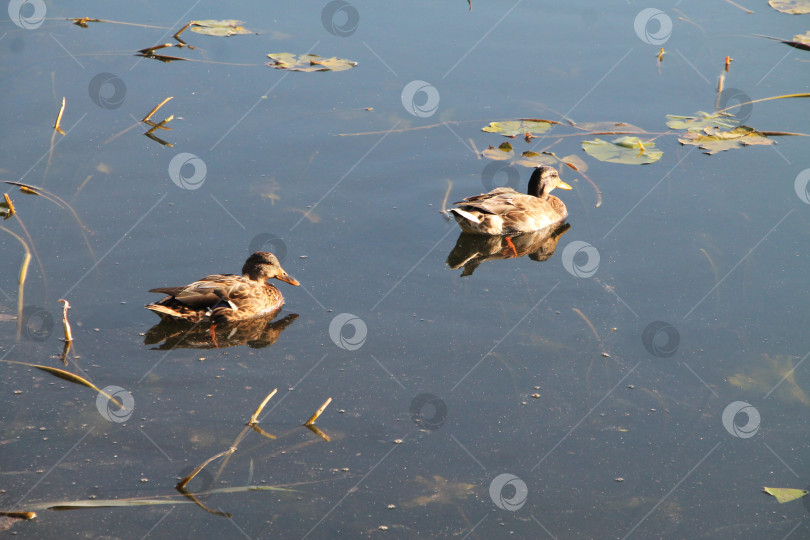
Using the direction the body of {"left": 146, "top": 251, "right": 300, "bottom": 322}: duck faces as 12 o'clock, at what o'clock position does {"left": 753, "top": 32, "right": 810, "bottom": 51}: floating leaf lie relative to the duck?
The floating leaf is roughly at 11 o'clock from the duck.

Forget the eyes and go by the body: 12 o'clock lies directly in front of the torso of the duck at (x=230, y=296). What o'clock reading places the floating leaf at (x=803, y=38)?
The floating leaf is roughly at 11 o'clock from the duck.

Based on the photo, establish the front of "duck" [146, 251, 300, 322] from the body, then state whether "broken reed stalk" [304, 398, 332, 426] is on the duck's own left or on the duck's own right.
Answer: on the duck's own right

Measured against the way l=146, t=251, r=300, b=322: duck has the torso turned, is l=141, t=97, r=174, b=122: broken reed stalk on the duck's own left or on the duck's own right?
on the duck's own left

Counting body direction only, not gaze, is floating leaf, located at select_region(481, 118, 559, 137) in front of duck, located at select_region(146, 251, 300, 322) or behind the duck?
in front

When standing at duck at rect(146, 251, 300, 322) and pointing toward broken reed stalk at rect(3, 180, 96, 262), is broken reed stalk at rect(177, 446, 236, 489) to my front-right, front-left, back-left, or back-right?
back-left

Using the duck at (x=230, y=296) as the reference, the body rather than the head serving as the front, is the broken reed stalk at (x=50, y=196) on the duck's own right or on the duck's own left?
on the duck's own left

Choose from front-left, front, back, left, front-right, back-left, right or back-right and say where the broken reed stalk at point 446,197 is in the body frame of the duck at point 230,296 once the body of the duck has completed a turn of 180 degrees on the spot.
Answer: back-right

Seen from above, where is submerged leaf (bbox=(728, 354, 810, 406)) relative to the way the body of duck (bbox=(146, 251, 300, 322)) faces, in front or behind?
in front

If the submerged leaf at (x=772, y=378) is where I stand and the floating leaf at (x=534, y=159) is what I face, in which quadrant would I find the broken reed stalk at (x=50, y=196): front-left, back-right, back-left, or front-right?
front-left

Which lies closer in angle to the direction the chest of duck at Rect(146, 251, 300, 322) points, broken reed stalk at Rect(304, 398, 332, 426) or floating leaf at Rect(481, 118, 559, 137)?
the floating leaf

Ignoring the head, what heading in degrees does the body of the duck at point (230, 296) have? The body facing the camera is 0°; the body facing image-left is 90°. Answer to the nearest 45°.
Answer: approximately 270°

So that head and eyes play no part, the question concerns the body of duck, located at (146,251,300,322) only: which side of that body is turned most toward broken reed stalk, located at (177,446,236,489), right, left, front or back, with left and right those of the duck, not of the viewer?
right

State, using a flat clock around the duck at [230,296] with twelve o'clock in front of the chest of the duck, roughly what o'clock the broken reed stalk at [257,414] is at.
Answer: The broken reed stalk is roughly at 3 o'clock from the duck.

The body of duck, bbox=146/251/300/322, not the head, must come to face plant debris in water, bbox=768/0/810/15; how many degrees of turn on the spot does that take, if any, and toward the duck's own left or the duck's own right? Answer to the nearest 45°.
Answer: approximately 45° to the duck's own left

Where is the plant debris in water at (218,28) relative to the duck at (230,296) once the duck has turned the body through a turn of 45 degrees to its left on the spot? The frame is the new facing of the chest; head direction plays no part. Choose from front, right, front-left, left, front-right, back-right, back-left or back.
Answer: front-left
